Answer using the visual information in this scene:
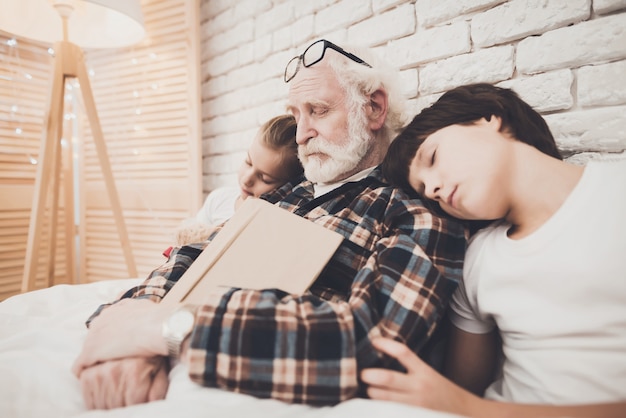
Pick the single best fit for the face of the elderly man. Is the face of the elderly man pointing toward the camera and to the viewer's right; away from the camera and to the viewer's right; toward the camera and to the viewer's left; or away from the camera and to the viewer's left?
toward the camera and to the viewer's left

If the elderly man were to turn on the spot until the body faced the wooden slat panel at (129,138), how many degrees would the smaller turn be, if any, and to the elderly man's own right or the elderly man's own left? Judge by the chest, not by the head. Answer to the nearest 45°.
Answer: approximately 90° to the elderly man's own right

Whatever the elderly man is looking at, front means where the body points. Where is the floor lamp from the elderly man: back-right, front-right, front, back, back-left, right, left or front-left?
right

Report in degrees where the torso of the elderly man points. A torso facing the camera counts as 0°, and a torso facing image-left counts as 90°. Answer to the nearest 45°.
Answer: approximately 45°
